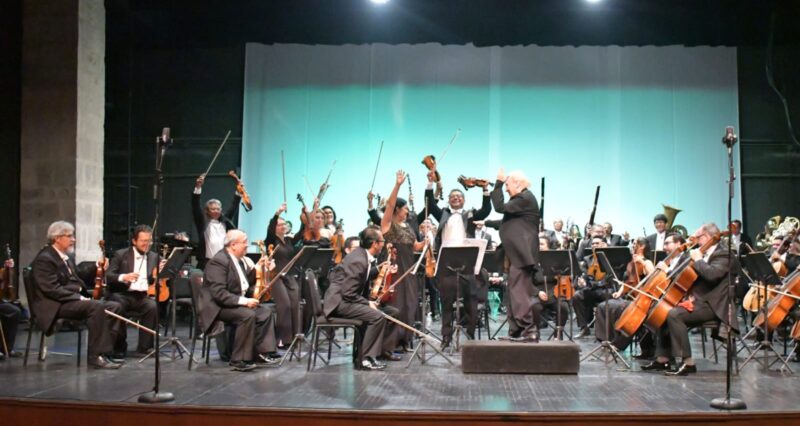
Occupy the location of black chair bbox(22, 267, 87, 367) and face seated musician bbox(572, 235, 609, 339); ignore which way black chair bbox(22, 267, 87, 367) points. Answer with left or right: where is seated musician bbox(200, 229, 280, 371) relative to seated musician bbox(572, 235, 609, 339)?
right

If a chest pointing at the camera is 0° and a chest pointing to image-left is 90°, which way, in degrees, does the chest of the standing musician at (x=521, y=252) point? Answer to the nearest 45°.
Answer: approximately 90°

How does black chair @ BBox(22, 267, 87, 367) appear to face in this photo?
to the viewer's right

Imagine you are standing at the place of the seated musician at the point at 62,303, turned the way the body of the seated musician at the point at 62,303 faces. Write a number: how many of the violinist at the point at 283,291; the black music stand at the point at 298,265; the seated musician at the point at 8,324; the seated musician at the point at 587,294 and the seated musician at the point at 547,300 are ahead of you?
4

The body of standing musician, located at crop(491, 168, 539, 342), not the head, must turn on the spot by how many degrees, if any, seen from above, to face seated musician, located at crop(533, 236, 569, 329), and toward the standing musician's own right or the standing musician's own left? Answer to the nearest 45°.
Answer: approximately 90° to the standing musician's own right

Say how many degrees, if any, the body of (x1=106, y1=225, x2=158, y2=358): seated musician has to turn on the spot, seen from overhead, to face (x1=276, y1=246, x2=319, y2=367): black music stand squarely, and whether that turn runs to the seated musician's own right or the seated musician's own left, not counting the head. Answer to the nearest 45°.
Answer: approximately 45° to the seated musician's own left

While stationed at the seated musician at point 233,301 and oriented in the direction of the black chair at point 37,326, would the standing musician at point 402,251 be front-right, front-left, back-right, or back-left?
back-right

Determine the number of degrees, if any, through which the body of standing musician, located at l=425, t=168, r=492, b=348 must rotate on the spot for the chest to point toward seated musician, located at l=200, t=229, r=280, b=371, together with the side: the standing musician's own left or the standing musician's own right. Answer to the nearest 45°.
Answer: approximately 45° to the standing musician's own right

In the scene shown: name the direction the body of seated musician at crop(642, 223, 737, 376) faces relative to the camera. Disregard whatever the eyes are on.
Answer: to the viewer's left

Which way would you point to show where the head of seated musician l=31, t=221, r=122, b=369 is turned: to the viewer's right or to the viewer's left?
to the viewer's right

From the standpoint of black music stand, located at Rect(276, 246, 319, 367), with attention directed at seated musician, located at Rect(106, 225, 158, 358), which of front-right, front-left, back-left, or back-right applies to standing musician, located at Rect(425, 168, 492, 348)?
back-right
